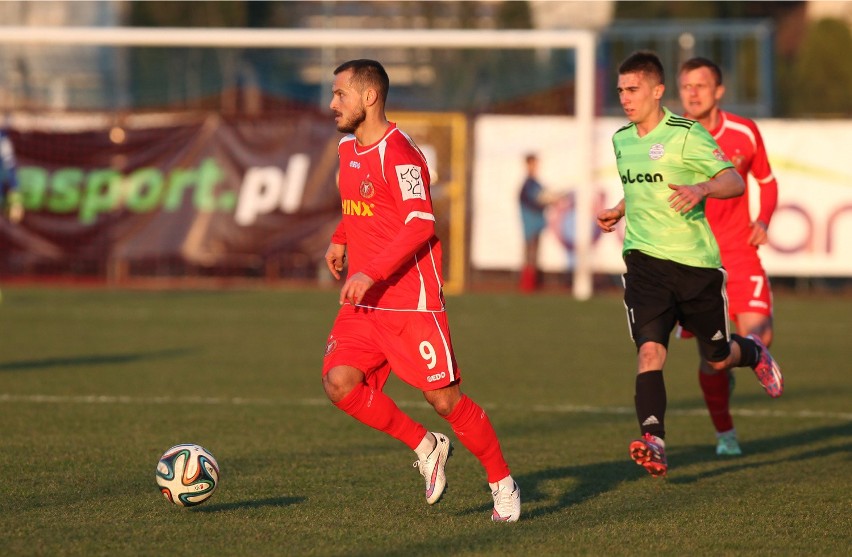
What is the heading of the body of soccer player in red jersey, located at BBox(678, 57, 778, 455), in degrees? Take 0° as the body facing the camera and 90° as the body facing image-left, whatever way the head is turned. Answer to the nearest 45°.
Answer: approximately 45°

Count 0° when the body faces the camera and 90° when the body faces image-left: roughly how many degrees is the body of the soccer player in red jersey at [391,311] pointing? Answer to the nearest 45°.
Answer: approximately 45°

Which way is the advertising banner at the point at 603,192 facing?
toward the camera

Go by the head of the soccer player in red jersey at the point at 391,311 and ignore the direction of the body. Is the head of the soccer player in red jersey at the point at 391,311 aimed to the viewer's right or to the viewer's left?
to the viewer's left

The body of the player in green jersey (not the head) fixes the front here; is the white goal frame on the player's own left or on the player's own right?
on the player's own right

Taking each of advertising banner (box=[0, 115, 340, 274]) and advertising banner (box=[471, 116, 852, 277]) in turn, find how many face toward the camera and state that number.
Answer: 2

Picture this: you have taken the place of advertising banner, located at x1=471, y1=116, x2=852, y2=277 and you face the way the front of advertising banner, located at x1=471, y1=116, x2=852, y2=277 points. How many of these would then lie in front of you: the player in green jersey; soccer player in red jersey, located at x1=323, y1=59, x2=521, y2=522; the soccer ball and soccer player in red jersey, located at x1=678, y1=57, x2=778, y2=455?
4

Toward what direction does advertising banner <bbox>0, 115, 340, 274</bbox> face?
toward the camera

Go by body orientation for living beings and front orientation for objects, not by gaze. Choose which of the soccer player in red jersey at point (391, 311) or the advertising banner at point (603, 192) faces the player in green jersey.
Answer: the advertising banner

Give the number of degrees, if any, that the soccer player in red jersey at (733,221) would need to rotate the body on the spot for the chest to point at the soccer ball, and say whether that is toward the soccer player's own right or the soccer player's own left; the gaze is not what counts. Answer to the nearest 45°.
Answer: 0° — they already face it

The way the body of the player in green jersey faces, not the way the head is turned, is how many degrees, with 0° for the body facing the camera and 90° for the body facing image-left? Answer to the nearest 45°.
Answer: approximately 45°
